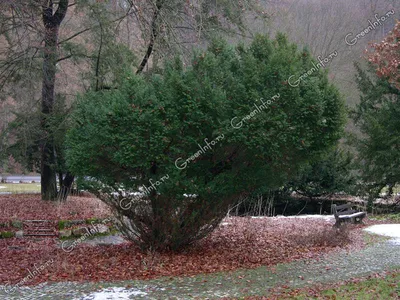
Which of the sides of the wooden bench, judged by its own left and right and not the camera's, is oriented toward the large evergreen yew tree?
right
